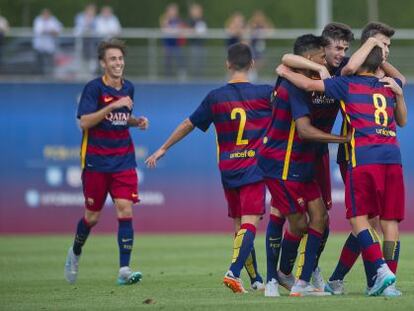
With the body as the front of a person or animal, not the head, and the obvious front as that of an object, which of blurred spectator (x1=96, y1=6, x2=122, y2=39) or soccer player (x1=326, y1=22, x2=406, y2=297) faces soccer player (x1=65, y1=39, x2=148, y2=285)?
the blurred spectator

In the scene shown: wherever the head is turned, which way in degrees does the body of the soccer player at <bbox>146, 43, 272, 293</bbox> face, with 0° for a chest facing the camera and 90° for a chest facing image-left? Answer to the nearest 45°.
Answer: approximately 180°

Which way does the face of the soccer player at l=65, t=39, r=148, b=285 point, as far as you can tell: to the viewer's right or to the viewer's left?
to the viewer's right

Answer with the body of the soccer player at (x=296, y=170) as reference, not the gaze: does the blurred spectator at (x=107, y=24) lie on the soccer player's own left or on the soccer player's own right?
on the soccer player's own left

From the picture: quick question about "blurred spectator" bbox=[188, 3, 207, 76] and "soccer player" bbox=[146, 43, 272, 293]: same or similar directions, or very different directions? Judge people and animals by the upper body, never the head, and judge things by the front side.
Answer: very different directions

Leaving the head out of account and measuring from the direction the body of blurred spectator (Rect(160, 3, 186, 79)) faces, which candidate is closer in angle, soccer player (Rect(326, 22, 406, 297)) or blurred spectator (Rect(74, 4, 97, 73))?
the soccer player

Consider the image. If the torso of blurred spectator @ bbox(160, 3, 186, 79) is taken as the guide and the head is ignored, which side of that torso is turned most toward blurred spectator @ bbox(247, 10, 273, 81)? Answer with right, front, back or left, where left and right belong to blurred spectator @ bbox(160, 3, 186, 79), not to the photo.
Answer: left

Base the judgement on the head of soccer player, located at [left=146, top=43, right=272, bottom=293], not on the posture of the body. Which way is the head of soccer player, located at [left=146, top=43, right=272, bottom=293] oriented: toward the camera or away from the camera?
away from the camera

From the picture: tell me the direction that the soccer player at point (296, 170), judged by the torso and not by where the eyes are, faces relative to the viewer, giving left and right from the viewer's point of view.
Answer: facing to the right of the viewer

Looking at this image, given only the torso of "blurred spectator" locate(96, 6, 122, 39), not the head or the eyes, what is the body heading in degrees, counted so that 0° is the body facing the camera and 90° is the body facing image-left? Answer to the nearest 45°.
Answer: approximately 0°

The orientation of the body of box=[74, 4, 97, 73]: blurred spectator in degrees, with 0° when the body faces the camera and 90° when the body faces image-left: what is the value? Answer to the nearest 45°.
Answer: approximately 0°

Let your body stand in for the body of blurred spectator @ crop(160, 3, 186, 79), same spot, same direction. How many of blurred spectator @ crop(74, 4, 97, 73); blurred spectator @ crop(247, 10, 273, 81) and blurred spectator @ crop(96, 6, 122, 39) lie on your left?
1
